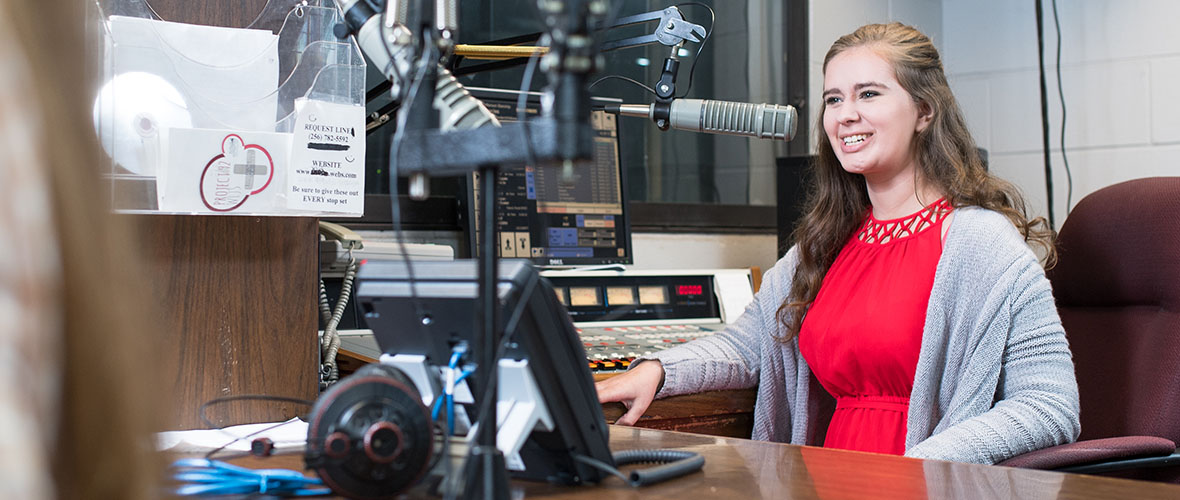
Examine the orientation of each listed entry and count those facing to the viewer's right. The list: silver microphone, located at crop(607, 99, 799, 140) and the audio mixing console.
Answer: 1

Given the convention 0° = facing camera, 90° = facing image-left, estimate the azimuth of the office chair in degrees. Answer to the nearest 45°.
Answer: approximately 45°

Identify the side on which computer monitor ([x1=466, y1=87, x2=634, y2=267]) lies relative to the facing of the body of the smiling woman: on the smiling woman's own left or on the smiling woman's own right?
on the smiling woman's own right

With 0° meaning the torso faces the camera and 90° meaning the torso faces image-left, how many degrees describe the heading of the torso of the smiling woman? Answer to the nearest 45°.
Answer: approximately 45°

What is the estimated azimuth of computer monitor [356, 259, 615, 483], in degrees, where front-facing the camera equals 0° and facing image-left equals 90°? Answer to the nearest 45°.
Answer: approximately 225°

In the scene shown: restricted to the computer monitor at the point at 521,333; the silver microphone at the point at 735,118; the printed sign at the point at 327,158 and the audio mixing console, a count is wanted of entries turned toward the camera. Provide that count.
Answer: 2

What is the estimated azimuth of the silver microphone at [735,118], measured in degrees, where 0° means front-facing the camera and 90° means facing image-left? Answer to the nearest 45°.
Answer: approximately 270°

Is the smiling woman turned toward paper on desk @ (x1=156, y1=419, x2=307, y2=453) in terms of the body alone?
yes

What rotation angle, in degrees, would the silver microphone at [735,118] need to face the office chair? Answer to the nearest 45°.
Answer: approximately 45° to its left
